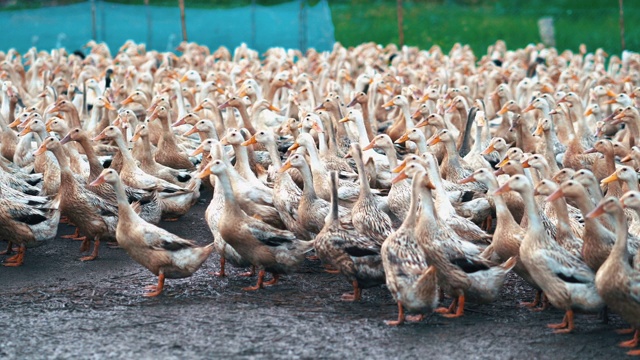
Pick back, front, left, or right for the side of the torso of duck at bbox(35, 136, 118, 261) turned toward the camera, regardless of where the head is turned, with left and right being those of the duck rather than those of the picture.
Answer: left

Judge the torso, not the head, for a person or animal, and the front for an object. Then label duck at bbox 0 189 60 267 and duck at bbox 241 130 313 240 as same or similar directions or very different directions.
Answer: same or similar directions

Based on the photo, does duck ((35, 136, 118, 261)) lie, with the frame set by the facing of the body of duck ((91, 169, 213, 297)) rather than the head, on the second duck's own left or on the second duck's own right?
on the second duck's own right

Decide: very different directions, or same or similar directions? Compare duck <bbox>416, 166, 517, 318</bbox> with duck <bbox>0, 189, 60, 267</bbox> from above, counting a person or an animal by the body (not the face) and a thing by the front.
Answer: same or similar directions

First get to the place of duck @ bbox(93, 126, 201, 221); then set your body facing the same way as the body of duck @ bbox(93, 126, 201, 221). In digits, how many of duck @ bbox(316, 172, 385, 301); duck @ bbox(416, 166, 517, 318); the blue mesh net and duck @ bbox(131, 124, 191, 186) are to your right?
2

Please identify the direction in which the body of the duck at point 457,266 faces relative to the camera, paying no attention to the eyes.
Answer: to the viewer's left

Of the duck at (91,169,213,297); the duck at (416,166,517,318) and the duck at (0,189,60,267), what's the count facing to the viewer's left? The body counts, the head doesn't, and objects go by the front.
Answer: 3

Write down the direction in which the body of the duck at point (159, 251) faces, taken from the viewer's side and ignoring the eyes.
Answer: to the viewer's left

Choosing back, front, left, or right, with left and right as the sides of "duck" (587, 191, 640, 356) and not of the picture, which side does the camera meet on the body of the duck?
left

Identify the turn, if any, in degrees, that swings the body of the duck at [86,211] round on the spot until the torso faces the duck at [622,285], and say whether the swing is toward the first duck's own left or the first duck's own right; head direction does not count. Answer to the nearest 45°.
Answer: approximately 135° to the first duck's own left

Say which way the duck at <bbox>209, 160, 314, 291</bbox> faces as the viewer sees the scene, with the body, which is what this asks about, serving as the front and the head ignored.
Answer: to the viewer's left

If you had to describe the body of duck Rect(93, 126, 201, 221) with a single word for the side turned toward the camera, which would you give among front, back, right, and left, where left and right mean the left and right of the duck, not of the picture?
left

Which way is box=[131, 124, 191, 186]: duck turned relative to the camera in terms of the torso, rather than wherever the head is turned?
to the viewer's left

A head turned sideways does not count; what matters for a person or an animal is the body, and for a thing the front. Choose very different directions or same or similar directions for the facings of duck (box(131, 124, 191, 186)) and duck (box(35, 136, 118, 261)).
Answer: same or similar directions

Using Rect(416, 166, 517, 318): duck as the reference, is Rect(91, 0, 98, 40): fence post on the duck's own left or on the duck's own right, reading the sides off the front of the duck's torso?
on the duck's own right

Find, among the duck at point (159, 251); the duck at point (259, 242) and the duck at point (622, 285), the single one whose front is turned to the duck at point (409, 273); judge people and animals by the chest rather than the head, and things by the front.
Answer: the duck at point (622, 285)

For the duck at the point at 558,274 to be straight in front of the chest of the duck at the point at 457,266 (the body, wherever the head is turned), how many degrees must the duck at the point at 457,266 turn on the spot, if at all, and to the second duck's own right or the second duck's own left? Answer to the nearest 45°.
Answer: approximately 180°
